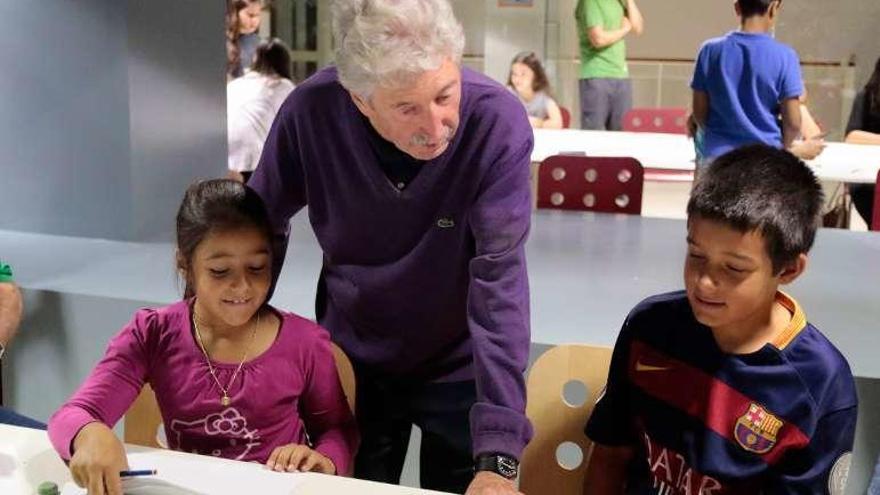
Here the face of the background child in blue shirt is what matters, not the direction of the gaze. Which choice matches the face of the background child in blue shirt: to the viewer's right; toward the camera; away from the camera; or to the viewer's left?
away from the camera

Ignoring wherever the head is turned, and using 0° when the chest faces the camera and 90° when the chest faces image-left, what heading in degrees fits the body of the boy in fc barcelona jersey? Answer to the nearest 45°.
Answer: approximately 45°

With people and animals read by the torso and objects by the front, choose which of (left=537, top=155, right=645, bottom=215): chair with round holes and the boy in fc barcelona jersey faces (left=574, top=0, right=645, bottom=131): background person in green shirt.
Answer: the chair with round holes

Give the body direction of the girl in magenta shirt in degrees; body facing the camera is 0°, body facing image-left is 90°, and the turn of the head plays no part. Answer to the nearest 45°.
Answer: approximately 0°

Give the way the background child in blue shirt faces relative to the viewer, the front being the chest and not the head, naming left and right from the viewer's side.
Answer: facing away from the viewer

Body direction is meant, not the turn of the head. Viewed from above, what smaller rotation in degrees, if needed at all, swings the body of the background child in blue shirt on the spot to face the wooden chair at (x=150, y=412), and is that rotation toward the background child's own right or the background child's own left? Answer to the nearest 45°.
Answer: approximately 180°

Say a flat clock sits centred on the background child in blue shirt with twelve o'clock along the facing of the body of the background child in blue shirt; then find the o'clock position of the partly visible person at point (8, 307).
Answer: The partly visible person is roughly at 7 o'clock from the background child in blue shirt.

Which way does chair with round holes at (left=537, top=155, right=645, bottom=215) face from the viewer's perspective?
away from the camera
